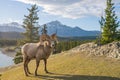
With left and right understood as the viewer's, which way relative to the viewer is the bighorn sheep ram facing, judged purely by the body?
facing the viewer and to the right of the viewer

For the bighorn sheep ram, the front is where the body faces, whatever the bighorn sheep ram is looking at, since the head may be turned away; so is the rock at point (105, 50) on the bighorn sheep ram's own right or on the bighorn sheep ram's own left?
on the bighorn sheep ram's own left
